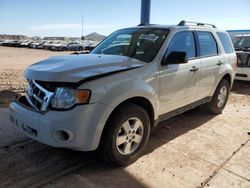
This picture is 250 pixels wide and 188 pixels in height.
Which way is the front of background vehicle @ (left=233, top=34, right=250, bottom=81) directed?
toward the camera

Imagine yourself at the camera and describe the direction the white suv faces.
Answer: facing the viewer and to the left of the viewer

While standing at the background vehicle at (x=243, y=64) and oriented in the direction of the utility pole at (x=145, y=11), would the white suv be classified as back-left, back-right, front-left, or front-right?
front-left

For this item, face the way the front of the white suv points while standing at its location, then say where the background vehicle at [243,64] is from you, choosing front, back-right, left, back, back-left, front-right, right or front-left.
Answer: back

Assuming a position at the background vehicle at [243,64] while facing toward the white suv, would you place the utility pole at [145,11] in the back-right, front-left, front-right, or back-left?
front-right

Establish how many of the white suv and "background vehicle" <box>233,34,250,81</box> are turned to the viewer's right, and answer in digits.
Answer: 0

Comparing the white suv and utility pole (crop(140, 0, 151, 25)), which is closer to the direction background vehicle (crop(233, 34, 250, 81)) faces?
the white suv

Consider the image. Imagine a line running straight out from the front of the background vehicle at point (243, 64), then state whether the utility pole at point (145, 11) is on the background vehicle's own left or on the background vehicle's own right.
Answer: on the background vehicle's own right

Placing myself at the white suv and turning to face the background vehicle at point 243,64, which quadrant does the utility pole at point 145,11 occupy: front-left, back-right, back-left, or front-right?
front-left

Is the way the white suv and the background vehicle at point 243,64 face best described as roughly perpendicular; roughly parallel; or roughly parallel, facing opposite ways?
roughly parallel

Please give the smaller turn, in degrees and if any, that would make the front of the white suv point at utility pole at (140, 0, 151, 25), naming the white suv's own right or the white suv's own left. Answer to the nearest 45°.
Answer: approximately 135° to the white suv's own right
